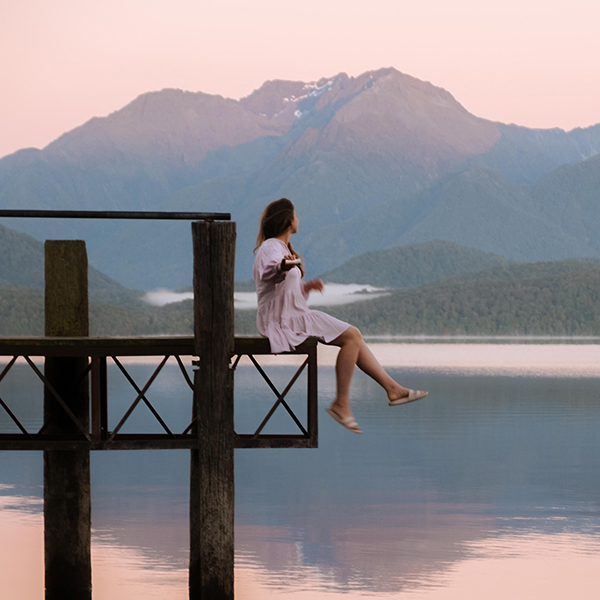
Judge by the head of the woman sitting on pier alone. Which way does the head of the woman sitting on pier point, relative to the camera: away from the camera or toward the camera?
away from the camera

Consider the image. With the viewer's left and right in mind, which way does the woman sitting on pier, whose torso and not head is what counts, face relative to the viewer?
facing to the right of the viewer
